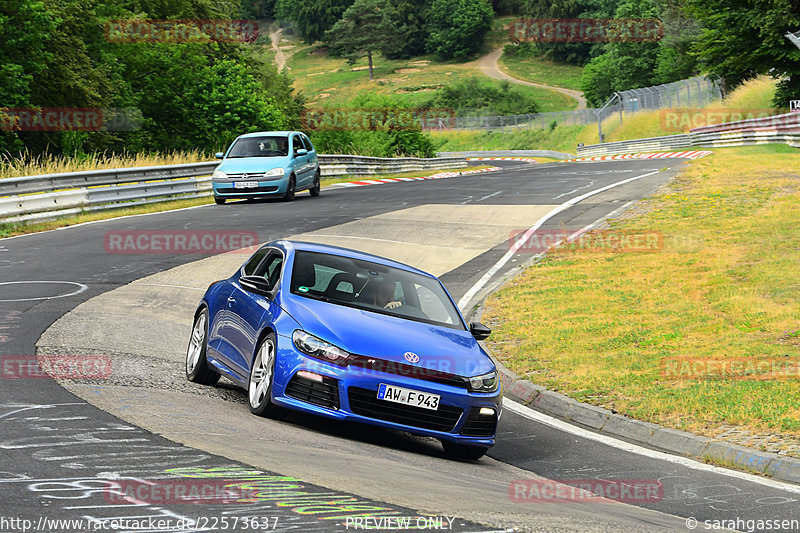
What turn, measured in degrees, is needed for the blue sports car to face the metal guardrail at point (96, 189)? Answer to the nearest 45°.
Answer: approximately 135° to its left

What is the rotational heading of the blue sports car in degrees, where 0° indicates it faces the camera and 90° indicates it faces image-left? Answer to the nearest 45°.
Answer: approximately 315°

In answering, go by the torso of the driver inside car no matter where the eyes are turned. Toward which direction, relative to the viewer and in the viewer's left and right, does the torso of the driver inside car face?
facing the viewer and to the right of the viewer

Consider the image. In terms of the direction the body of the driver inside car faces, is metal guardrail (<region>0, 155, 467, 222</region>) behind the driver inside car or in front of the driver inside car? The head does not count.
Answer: behind
